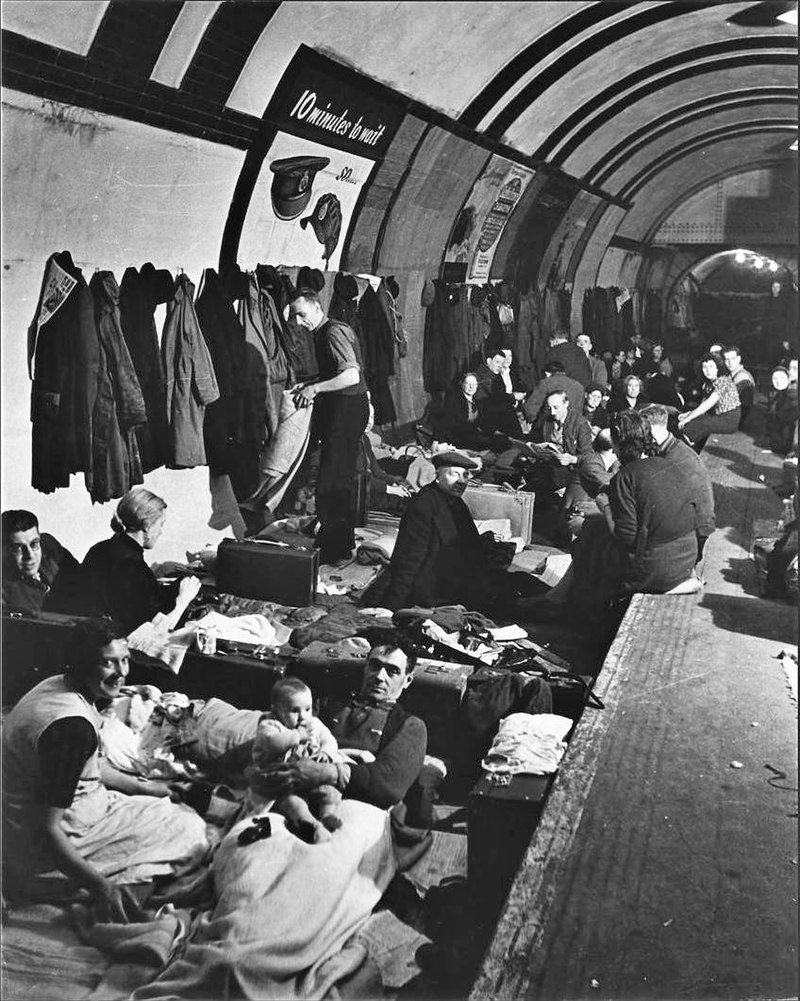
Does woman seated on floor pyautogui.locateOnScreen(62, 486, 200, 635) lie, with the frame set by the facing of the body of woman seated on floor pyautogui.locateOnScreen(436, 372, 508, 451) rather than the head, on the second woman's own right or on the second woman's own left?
on the second woman's own right

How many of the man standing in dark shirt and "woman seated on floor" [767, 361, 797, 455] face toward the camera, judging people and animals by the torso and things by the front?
1

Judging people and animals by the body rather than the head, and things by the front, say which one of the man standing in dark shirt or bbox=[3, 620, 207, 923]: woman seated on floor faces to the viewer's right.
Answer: the woman seated on floor

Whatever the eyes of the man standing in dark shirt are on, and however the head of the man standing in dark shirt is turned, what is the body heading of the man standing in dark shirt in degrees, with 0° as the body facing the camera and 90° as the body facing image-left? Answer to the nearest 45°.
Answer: approximately 90°

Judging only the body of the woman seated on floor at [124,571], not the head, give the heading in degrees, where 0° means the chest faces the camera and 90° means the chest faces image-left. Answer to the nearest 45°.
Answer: approximately 225°

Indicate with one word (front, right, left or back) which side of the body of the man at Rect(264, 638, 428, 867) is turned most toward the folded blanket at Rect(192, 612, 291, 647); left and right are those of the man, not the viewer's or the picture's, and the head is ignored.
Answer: right
